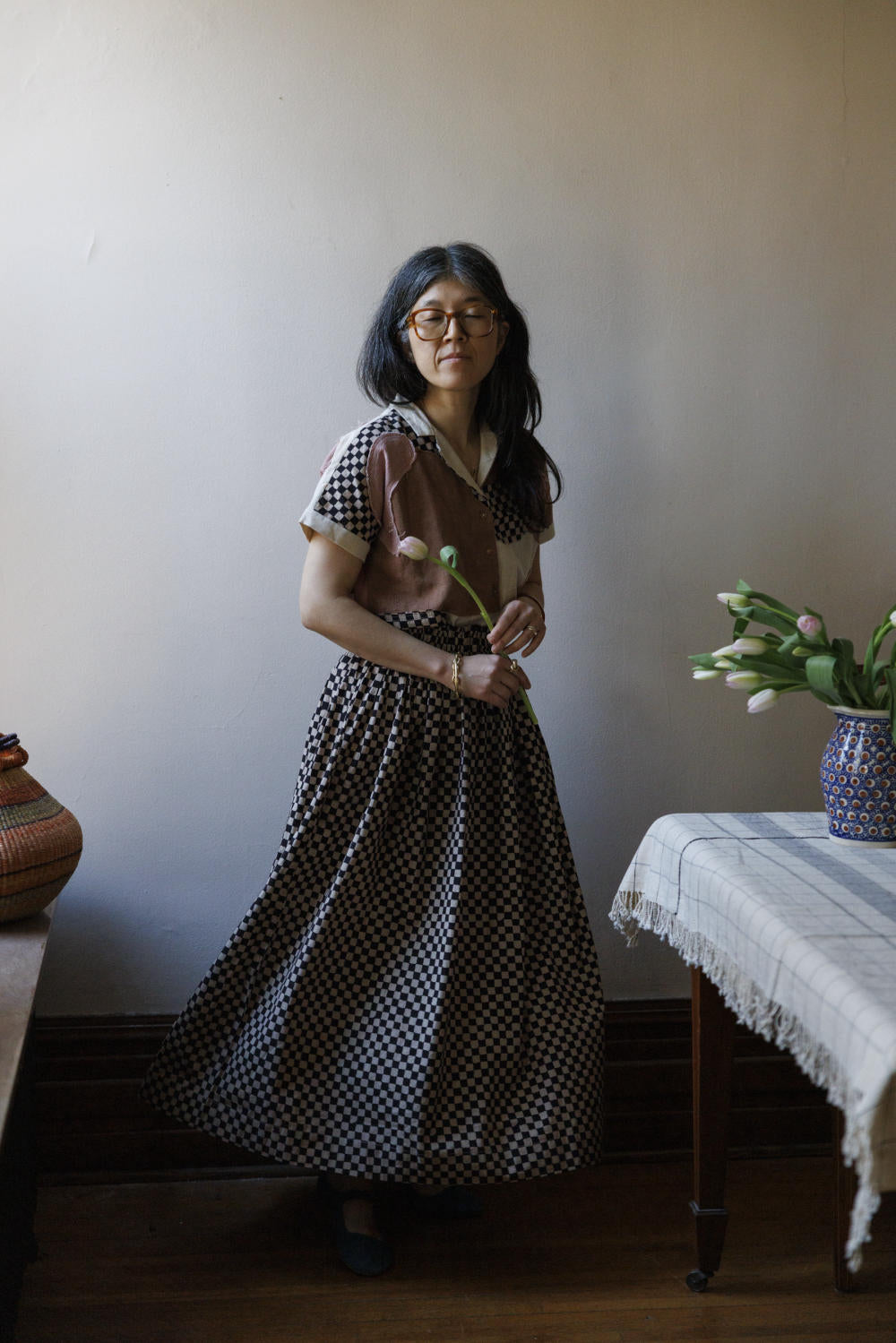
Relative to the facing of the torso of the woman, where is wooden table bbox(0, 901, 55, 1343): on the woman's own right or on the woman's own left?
on the woman's own right

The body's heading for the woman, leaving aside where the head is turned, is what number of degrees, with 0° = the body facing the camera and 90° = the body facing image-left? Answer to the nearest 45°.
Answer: approximately 315°
